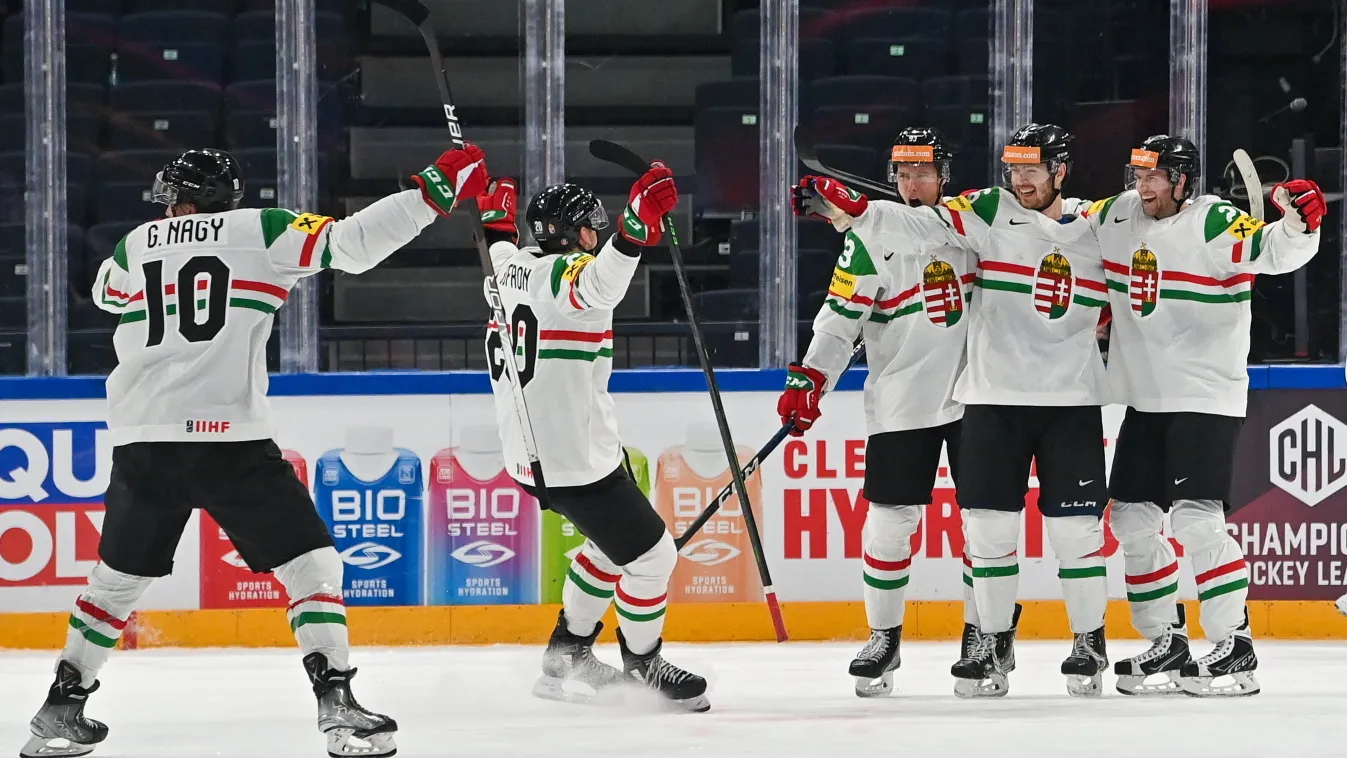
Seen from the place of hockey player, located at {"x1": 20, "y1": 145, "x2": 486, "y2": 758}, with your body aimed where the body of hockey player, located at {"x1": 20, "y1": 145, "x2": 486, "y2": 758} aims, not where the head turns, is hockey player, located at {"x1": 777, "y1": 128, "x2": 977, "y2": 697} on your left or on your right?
on your right

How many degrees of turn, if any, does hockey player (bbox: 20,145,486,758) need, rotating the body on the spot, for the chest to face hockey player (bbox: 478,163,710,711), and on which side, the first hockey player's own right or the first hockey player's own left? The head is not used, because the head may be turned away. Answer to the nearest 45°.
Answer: approximately 45° to the first hockey player's own right

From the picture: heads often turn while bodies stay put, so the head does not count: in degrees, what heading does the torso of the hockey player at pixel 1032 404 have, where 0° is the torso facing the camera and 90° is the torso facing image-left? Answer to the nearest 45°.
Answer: approximately 0°

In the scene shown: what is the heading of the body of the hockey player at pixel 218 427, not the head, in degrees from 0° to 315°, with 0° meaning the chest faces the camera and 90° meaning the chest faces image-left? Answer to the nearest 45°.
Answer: approximately 180°

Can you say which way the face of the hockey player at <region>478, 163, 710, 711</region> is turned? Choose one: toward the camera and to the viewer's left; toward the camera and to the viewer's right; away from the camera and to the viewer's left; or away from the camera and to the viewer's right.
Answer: away from the camera and to the viewer's right

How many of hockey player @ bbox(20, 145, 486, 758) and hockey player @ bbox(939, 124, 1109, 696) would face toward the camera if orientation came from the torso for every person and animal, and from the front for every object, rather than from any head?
1

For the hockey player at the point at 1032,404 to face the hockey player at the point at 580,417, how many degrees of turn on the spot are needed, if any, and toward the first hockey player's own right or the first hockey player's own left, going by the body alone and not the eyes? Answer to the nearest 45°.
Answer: approximately 90° to the first hockey player's own right

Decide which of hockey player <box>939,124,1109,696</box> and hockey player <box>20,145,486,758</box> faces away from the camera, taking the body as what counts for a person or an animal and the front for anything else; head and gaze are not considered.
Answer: hockey player <box>20,145,486,758</box>
